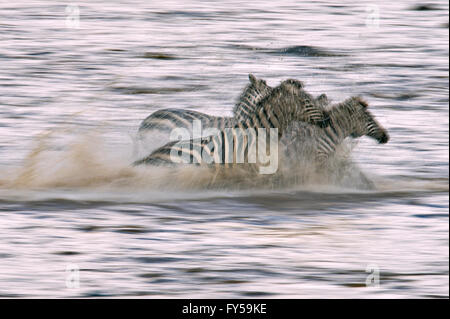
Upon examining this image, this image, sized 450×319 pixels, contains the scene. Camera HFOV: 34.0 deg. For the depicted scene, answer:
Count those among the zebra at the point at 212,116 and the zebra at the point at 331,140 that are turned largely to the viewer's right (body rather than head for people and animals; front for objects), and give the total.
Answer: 2

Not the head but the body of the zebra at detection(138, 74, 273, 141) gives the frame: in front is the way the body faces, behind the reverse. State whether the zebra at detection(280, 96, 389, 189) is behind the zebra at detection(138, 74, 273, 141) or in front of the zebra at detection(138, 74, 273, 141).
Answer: in front

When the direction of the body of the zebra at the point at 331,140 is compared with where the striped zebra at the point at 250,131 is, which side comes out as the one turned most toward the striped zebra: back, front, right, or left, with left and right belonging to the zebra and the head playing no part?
back

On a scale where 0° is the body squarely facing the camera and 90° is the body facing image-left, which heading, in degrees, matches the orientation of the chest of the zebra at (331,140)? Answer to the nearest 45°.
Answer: approximately 270°

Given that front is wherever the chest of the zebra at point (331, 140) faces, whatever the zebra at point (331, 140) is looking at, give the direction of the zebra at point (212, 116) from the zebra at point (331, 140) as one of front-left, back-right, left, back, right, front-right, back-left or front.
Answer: back

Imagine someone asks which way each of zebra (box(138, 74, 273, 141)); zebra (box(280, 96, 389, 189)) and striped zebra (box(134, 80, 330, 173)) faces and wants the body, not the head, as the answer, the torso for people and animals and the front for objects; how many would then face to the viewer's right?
3

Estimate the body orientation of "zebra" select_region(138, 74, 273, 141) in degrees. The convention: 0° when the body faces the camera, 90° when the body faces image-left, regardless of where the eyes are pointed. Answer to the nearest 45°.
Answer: approximately 270°

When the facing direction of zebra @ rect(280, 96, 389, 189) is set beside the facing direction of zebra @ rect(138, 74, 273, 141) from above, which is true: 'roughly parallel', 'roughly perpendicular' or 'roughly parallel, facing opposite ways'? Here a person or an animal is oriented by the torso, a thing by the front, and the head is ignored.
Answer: roughly parallel

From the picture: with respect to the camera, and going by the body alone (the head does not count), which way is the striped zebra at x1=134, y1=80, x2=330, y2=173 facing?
to the viewer's right

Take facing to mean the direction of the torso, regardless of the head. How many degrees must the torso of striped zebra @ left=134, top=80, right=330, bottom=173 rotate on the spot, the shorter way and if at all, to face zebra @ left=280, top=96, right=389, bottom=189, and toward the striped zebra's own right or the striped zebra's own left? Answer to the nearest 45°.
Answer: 0° — it already faces it
